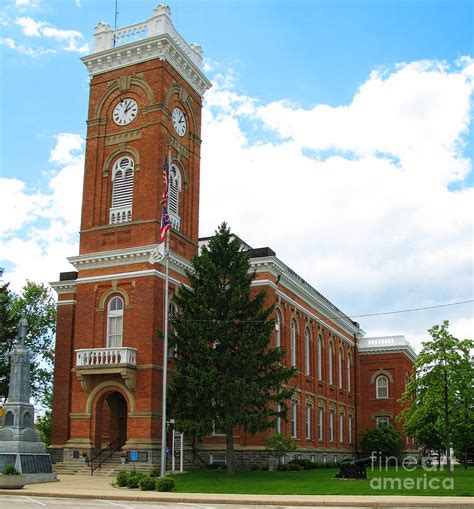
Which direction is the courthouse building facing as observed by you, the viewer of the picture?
facing the viewer and to the left of the viewer
